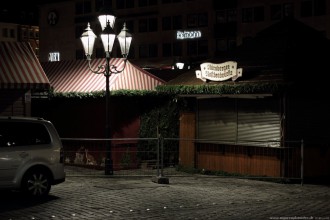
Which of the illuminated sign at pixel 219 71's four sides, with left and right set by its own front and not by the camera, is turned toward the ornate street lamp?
right

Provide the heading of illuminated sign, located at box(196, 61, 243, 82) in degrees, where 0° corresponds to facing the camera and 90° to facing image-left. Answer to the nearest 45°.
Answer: approximately 0°
